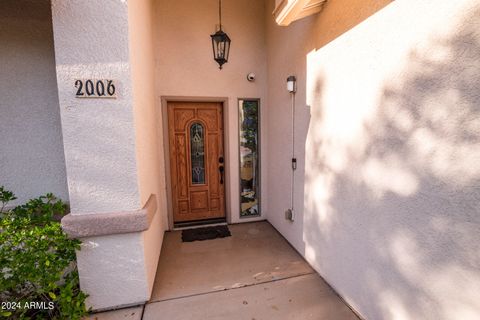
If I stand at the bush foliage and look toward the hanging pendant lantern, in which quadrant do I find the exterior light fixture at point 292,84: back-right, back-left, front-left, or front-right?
front-right

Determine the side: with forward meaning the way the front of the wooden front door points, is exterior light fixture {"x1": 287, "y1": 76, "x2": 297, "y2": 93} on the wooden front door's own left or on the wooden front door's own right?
on the wooden front door's own left

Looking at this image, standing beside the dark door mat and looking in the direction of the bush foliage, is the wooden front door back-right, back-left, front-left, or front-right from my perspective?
back-right

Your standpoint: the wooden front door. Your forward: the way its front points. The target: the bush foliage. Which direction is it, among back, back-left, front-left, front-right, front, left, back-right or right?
front-right

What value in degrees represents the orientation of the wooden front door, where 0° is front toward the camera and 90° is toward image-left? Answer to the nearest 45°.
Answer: approximately 0°
